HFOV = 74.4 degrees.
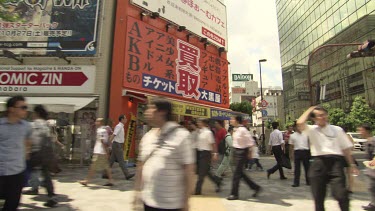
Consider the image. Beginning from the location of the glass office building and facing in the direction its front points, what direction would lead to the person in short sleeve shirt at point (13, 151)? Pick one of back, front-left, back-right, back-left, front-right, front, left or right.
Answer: front-left

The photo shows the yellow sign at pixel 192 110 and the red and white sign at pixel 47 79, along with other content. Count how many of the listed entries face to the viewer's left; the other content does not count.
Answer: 0

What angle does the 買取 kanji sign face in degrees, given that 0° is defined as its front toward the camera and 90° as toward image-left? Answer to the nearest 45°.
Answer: approximately 315°

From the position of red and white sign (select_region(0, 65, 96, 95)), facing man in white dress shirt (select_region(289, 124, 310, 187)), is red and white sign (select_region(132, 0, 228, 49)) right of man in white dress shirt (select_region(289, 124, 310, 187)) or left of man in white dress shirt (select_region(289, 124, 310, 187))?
left

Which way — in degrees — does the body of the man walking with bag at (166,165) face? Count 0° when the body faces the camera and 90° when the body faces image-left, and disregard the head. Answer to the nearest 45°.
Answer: approximately 45°

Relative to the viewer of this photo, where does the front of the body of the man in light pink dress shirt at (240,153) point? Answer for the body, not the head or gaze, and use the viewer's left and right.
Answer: facing to the left of the viewer

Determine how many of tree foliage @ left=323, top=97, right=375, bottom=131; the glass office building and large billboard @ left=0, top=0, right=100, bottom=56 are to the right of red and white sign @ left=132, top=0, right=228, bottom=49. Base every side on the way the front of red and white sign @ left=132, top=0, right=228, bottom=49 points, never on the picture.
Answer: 1

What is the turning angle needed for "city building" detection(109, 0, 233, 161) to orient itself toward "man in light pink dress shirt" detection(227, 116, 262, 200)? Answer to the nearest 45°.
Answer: approximately 45° to its right

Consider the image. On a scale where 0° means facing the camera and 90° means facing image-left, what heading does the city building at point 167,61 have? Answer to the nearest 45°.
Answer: approximately 315°

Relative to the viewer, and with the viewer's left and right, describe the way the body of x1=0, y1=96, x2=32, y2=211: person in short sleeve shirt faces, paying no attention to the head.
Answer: facing the viewer and to the right of the viewer
